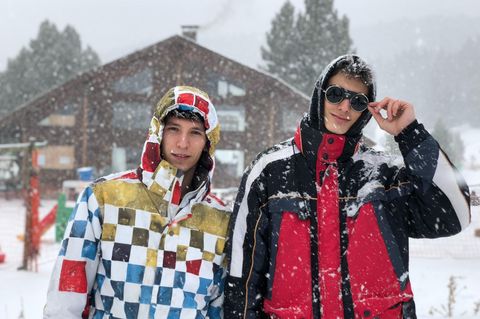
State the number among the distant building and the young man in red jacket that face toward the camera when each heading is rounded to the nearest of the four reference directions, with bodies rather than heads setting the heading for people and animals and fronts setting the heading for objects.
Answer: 2

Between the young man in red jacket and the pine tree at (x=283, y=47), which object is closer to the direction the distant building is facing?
the young man in red jacket

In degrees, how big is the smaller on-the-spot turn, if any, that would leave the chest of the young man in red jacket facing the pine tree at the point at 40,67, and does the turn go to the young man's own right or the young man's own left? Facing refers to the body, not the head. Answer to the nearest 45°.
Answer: approximately 135° to the young man's own right

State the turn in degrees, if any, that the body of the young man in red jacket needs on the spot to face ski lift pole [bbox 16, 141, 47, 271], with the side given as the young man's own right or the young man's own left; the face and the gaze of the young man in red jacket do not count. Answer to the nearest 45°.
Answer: approximately 135° to the young man's own right

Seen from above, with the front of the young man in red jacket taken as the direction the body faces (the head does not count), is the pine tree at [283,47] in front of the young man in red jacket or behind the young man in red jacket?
behind

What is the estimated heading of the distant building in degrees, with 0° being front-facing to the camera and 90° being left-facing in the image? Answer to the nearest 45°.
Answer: approximately 0°
